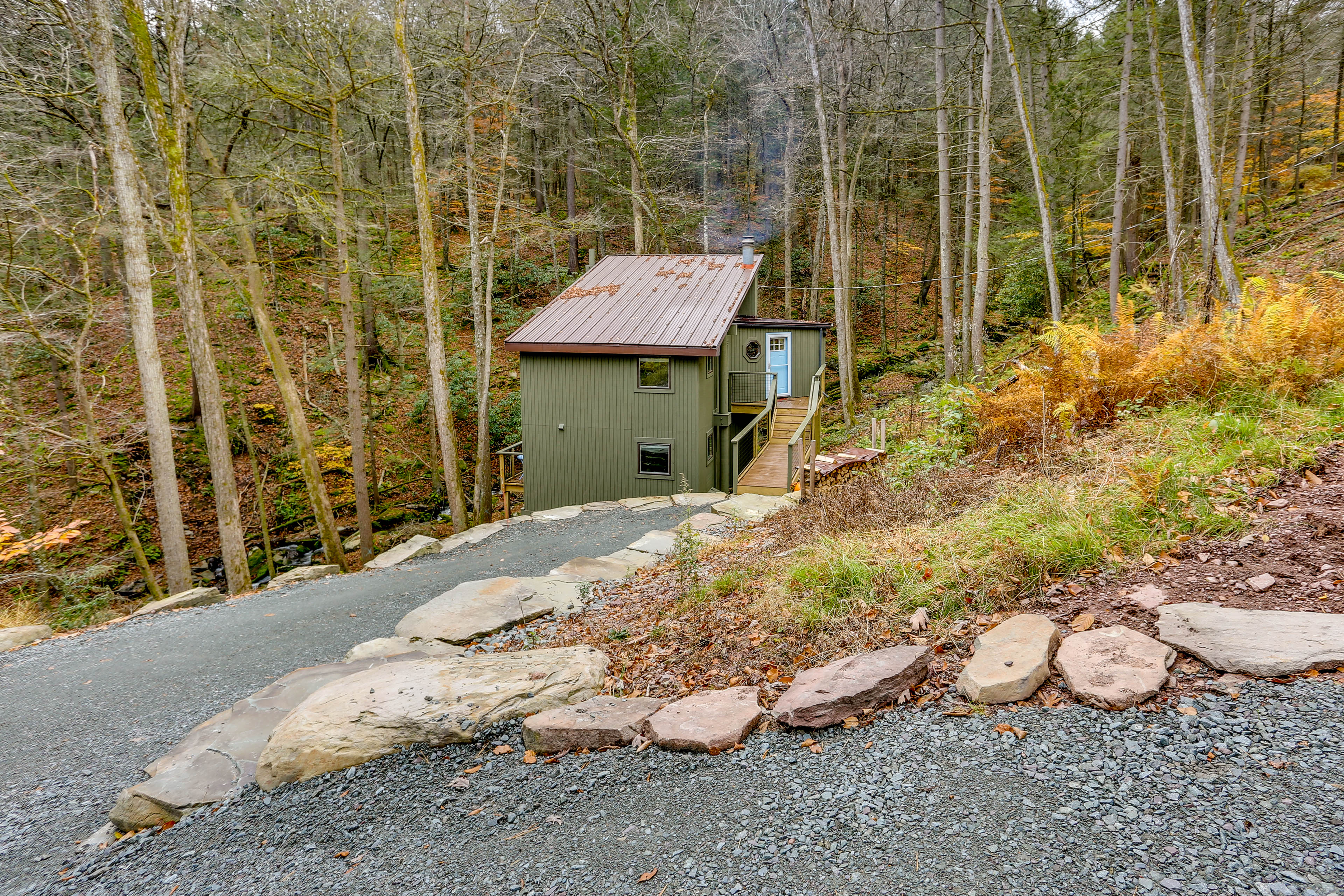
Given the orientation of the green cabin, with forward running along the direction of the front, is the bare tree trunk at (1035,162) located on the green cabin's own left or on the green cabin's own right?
on the green cabin's own left

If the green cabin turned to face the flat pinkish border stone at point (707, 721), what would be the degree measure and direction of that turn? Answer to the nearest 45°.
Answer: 0° — it already faces it

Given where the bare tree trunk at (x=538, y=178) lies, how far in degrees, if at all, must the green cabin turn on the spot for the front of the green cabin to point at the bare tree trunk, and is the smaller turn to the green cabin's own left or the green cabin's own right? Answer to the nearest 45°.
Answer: approximately 180°

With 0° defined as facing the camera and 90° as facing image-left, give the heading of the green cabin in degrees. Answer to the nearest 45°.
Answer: approximately 0°

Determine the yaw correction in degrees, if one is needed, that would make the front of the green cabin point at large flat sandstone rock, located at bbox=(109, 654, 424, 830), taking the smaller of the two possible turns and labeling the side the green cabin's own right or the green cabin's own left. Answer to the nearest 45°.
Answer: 0° — it already faces it

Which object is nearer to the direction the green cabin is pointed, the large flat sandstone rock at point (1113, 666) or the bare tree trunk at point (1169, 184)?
the large flat sandstone rock

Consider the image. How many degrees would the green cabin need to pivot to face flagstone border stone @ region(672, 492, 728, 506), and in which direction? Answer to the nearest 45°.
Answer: approximately 45° to its left

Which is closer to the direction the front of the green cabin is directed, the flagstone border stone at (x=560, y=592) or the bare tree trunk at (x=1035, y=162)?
the flagstone border stone

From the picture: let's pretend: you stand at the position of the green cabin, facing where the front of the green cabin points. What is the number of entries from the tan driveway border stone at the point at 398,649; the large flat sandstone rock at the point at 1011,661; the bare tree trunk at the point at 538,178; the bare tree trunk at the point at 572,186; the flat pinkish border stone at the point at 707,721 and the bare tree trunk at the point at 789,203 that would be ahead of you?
3

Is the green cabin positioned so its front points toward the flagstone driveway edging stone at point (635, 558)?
yes

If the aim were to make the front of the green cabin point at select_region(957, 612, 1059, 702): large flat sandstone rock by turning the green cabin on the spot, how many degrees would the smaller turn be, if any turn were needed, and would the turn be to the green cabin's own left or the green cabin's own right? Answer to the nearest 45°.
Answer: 0° — it already faces it

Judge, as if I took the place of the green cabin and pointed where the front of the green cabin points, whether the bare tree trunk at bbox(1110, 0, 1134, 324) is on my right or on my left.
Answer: on my left

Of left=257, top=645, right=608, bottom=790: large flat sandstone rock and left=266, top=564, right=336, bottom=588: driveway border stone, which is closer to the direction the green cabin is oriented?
the large flat sandstone rock

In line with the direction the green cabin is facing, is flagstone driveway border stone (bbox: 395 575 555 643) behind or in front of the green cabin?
in front

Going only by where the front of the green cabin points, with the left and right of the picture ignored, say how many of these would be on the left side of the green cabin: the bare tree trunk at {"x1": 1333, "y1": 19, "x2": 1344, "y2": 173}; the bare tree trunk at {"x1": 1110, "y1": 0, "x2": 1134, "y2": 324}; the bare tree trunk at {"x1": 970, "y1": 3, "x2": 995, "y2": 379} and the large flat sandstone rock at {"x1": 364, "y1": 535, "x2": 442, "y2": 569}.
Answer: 3
